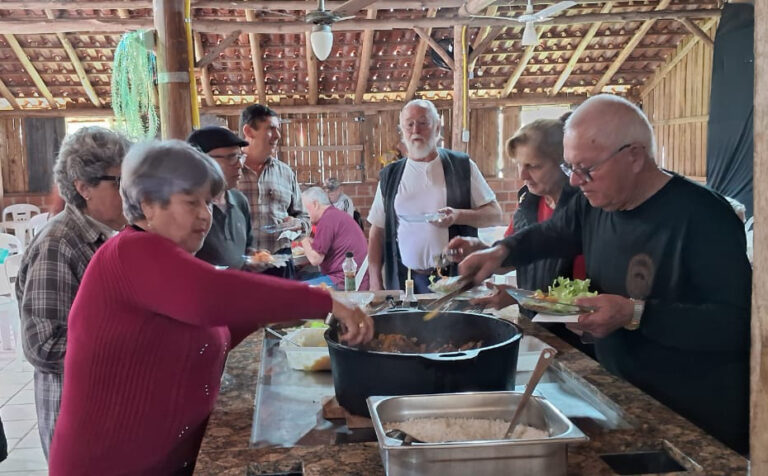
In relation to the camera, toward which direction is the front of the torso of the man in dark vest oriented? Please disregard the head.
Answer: toward the camera

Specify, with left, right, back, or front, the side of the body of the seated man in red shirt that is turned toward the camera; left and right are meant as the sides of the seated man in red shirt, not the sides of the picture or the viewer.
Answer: left

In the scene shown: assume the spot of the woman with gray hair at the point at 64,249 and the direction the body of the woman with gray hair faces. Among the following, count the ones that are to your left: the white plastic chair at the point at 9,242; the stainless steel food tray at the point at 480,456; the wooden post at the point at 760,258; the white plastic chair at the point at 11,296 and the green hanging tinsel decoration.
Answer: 3

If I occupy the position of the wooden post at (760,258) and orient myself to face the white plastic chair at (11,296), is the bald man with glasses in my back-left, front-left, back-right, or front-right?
front-right

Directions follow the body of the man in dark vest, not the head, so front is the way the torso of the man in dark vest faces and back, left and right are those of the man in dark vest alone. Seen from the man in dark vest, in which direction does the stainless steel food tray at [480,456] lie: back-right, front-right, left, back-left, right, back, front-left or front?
front

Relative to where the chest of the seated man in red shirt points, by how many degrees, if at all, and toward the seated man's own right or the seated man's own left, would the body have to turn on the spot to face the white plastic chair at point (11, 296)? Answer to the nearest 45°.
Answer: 0° — they already face it

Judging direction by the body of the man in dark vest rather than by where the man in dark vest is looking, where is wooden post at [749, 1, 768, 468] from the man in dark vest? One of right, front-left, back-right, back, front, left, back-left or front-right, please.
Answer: front

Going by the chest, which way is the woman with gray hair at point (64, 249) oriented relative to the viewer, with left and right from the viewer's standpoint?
facing to the right of the viewer

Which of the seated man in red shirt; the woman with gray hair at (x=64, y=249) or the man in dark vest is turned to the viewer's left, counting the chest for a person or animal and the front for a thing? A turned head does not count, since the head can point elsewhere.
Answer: the seated man in red shirt

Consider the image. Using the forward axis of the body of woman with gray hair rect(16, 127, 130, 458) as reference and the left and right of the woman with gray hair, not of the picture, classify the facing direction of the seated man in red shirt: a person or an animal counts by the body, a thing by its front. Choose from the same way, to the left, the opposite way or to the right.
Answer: the opposite way

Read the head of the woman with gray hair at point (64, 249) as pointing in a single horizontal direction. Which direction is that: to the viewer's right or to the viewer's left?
to the viewer's right

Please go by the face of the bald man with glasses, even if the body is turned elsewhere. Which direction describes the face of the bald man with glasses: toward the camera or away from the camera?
toward the camera

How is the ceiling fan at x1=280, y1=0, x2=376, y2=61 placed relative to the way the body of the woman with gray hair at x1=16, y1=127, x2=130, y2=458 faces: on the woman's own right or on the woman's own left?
on the woman's own left

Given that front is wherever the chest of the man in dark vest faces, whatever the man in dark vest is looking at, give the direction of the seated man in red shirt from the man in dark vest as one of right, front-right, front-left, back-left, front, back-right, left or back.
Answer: back-right
